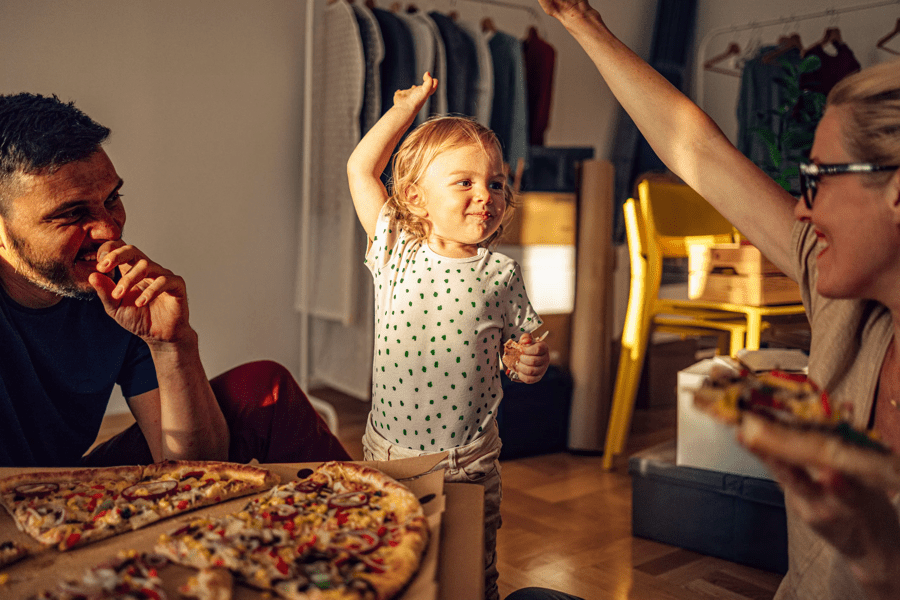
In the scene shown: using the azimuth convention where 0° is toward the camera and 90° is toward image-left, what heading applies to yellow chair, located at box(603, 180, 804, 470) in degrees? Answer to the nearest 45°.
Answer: approximately 315°

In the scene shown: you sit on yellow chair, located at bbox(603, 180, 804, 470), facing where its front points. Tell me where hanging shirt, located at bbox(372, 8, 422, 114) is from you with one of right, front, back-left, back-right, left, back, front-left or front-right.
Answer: back-right

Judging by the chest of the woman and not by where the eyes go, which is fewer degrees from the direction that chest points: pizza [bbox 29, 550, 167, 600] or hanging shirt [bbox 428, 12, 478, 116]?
the pizza

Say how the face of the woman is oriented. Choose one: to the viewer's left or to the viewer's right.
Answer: to the viewer's left

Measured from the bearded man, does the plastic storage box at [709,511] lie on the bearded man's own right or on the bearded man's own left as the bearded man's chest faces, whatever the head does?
on the bearded man's own left
